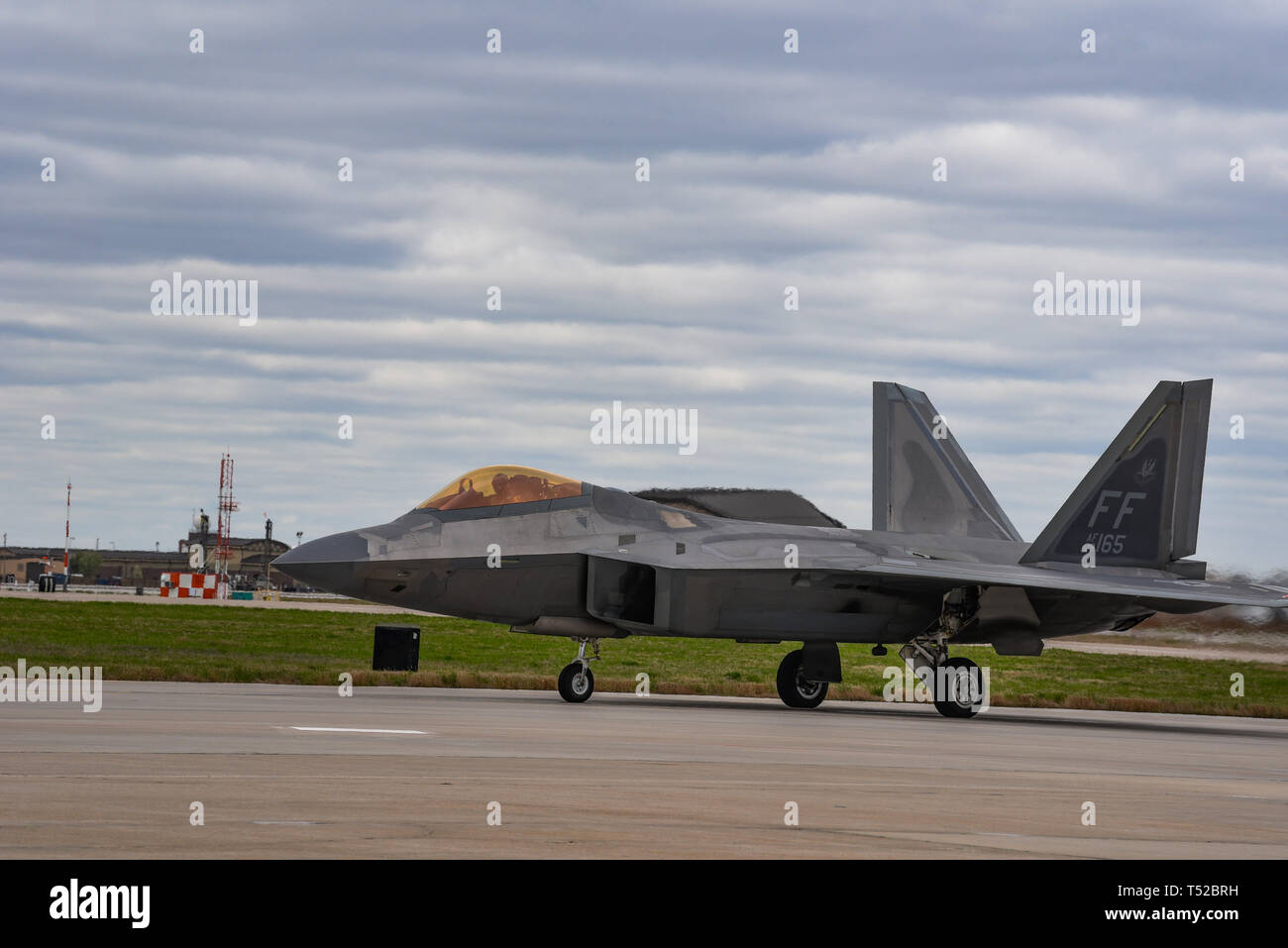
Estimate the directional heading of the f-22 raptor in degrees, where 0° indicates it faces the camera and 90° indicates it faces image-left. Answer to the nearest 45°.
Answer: approximately 45°
